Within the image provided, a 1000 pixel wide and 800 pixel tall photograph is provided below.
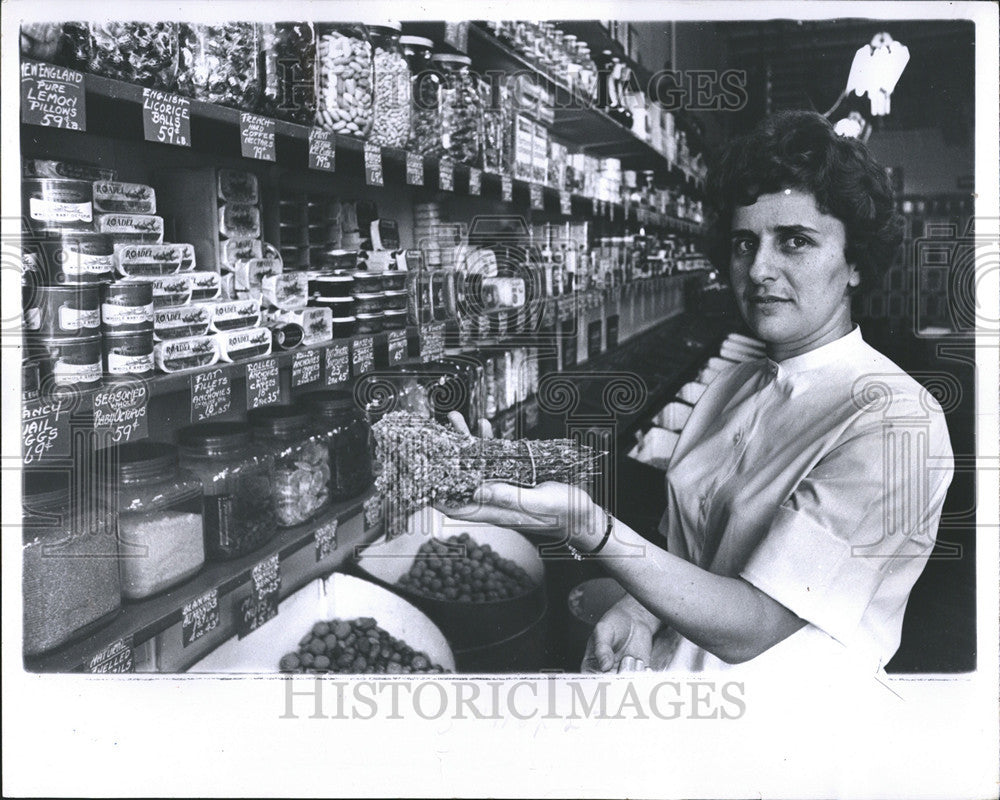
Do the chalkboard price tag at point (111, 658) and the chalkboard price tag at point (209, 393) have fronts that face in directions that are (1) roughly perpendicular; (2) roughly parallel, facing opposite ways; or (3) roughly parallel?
roughly parallel

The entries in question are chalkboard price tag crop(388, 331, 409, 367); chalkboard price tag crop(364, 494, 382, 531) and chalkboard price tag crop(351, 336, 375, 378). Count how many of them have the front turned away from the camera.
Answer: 0

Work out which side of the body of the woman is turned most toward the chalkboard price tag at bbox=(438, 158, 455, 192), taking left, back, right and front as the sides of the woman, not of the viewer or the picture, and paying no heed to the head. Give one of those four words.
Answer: right

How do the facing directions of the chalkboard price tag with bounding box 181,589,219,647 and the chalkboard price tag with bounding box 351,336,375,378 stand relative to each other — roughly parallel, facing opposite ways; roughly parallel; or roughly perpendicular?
roughly parallel

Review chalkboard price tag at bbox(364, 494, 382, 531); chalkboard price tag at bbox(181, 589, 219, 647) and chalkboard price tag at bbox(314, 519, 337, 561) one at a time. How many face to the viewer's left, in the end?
0

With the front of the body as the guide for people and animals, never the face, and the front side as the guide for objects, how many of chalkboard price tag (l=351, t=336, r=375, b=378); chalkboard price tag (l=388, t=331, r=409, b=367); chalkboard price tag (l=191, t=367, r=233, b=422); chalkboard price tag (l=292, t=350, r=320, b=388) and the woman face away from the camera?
0

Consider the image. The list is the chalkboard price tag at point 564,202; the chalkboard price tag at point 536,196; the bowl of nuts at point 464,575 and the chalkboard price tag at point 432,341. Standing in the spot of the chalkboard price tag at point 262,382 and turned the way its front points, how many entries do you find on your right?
0

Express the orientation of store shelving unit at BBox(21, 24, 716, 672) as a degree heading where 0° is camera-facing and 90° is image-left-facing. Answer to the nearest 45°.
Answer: approximately 315°

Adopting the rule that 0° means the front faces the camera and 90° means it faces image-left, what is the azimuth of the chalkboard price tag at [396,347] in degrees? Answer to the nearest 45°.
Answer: approximately 315°

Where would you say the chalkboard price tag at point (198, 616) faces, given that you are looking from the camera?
facing the viewer and to the right of the viewer

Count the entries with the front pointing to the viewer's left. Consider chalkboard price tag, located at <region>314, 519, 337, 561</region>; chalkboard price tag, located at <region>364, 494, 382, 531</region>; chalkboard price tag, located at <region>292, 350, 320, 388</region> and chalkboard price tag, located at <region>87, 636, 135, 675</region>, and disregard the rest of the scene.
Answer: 0
